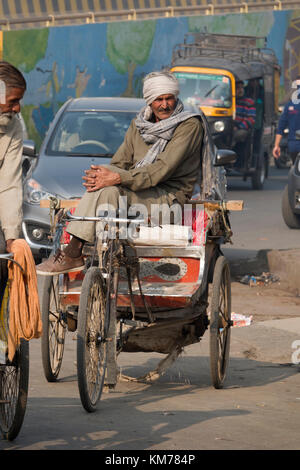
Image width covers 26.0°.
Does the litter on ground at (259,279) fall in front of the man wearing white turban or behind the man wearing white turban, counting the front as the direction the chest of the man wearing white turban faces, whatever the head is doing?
behind

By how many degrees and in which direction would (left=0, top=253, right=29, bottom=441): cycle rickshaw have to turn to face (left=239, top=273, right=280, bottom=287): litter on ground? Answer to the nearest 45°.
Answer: approximately 90° to its left

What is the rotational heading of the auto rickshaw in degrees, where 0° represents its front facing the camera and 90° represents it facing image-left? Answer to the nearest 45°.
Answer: approximately 45°

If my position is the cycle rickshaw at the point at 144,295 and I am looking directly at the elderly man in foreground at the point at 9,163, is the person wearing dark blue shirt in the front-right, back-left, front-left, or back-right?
back-right

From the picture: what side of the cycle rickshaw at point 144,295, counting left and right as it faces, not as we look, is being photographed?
front

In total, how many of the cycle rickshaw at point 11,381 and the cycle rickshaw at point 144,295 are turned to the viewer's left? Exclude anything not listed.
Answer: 0

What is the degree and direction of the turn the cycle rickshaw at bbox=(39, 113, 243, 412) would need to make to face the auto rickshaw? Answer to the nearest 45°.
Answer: approximately 180°

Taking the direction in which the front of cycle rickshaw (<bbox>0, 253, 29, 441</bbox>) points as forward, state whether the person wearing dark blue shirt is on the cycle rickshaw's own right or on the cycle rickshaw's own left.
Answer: on the cycle rickshaw's own left

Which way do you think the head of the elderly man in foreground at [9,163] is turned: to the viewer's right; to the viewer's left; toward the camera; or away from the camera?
to the viewer's right

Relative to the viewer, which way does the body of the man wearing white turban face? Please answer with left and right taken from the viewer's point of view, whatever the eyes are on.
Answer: facing the viewer and to the left of the viewer

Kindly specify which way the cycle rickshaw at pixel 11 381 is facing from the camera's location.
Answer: facing the viewer and to the right of the viewer
